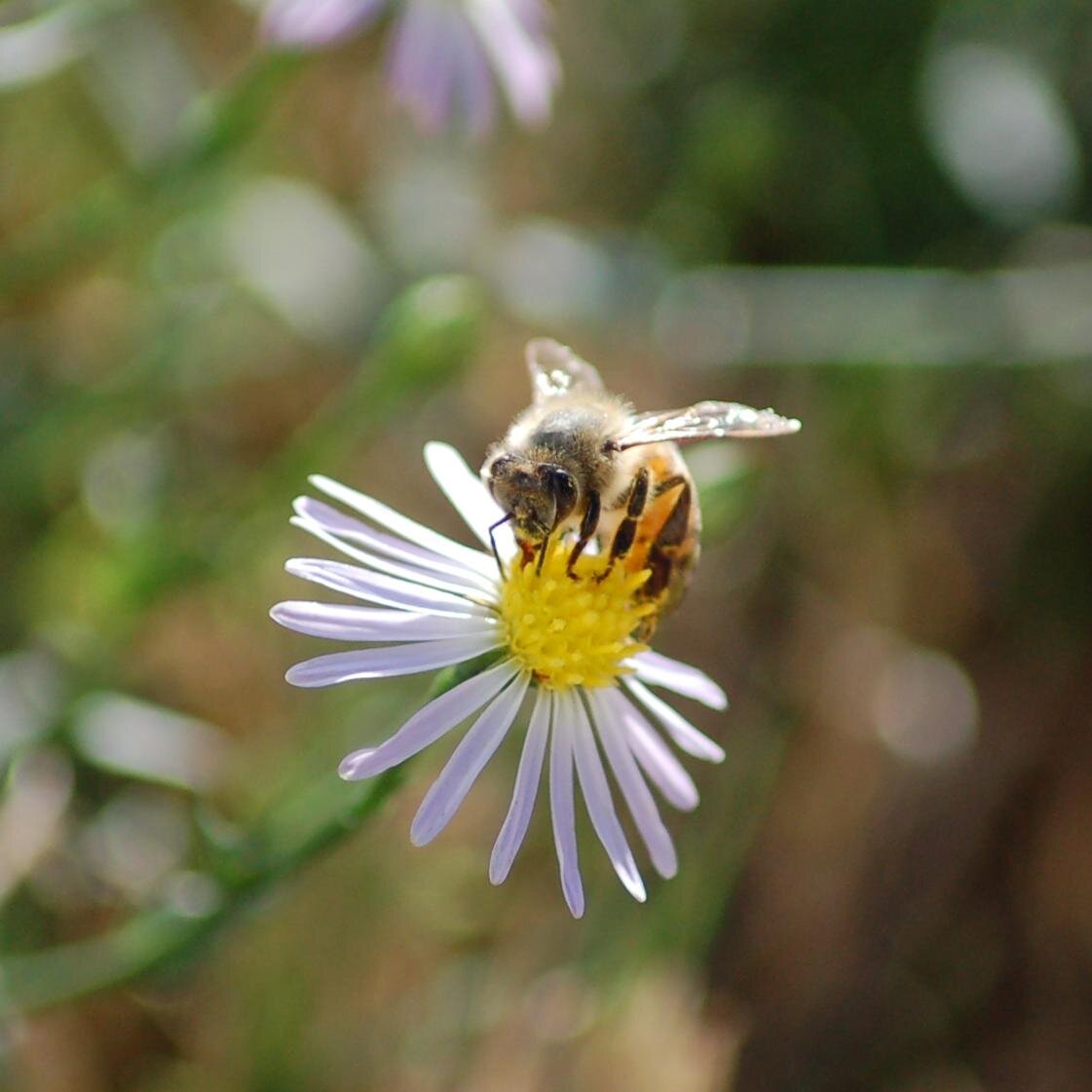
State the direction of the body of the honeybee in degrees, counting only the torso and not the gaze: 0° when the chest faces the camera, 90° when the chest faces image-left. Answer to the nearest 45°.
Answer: approximately 45°

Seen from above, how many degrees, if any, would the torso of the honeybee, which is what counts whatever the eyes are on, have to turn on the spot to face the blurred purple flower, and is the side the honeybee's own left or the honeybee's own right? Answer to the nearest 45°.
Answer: approximately 135° to the honeybee's own right
